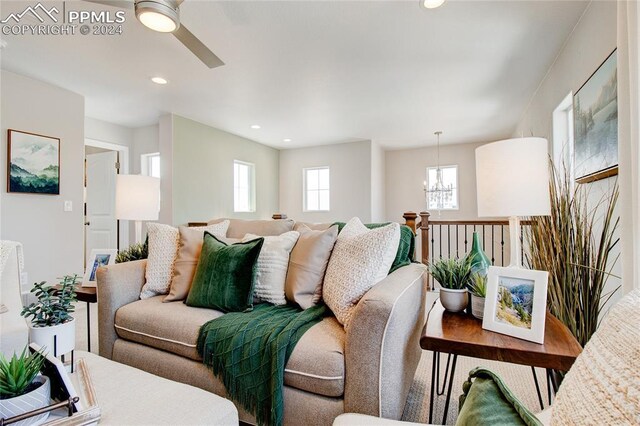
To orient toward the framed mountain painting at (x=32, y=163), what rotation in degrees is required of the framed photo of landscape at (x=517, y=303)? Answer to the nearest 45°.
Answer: approximately 45° to its right

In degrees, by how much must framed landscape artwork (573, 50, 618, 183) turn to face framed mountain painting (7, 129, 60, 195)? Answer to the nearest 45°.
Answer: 0° — it already faces it

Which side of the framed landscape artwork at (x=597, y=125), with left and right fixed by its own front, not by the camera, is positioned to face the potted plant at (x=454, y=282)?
front

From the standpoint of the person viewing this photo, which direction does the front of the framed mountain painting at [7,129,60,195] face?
facing the viewer and to the right of the viewer

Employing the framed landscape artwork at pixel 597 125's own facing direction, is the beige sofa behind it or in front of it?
in front

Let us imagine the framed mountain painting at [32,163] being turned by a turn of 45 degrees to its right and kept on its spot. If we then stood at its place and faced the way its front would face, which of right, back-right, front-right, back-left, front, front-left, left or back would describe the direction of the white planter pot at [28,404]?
front

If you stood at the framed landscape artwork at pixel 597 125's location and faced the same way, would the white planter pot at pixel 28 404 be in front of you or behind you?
in front

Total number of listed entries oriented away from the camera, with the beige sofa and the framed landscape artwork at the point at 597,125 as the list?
0

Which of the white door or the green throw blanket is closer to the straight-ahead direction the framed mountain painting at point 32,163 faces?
the green throw blanket

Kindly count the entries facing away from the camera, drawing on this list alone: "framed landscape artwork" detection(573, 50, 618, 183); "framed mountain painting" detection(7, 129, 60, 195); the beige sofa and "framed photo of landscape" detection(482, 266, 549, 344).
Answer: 0

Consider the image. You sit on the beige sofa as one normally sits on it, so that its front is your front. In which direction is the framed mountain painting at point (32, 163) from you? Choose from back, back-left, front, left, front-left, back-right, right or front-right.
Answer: right

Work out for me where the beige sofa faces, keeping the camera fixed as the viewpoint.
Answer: facing the viewer and to the left of the viewer

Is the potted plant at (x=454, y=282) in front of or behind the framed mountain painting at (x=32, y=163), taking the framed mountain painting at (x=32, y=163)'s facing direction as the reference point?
in front

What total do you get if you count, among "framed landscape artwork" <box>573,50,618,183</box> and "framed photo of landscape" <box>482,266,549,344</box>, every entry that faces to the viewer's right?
0

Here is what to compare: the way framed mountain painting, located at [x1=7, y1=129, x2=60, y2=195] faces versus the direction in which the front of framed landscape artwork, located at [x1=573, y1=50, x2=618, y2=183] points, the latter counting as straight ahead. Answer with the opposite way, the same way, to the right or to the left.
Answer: the opposite way

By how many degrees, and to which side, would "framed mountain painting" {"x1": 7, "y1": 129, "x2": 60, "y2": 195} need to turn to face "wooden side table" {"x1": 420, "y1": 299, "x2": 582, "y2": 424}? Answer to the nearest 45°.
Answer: approximately 45° to its right

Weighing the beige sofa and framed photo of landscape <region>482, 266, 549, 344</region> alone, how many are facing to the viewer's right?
0

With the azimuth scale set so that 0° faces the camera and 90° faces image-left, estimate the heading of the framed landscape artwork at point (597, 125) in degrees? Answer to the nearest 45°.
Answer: approximately 45°
